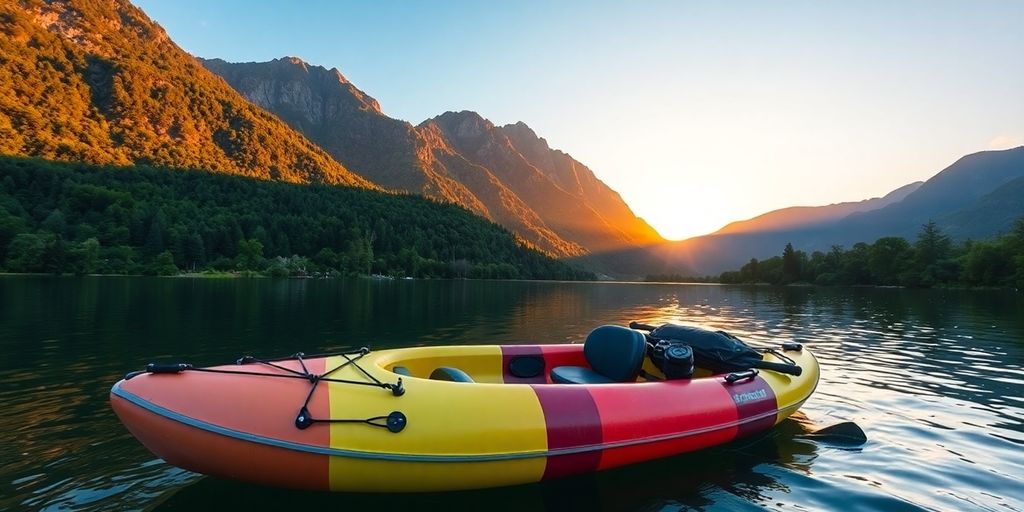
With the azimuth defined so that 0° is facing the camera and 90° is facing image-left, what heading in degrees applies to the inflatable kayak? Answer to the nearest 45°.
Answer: approximately 45°
